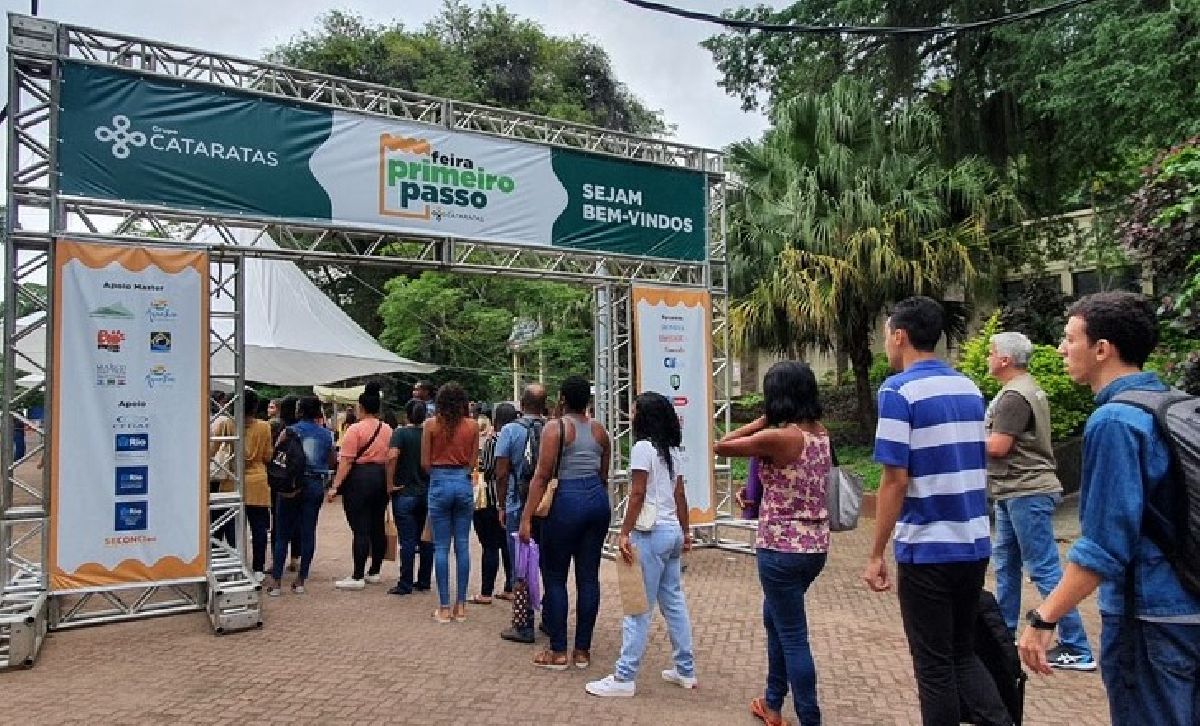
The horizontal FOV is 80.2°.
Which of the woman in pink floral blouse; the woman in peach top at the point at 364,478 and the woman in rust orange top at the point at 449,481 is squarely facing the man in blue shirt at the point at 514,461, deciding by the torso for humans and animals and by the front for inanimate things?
the woman in pink floral blouse

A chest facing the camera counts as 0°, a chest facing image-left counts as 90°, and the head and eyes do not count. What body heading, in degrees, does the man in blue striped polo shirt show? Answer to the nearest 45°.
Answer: approximately 135°

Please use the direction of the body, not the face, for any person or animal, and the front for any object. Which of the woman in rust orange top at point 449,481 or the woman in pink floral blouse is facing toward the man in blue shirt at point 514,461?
the woman in pink floral blouse

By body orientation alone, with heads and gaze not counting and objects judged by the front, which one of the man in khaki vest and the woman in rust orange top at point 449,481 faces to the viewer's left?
the man in khaki vest

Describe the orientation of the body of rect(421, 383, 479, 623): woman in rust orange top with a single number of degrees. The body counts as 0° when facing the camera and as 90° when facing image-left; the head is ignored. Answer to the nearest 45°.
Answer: approximately 180°

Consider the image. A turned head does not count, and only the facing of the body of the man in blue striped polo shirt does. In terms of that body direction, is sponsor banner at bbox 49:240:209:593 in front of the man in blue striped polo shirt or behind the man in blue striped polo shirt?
in front

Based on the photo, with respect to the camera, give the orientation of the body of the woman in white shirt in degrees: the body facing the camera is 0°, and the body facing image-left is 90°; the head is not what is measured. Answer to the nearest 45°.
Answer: approximately 135°

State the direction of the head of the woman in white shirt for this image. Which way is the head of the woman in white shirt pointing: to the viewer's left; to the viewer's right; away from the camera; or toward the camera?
away from the camera

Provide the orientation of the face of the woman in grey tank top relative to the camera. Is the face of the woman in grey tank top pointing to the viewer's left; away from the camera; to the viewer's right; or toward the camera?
away from the camera

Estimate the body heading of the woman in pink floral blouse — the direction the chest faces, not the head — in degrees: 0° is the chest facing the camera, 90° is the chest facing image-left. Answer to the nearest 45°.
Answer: approximately 135°

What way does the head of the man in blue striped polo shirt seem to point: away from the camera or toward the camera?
away from the camera

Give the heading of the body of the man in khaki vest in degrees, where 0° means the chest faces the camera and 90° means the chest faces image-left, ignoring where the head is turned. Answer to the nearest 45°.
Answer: approximately 90°
